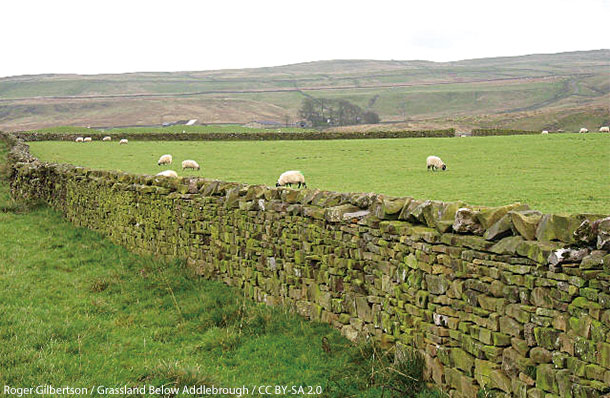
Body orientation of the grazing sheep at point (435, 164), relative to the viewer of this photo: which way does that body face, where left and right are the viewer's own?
facing to the right of the viewer

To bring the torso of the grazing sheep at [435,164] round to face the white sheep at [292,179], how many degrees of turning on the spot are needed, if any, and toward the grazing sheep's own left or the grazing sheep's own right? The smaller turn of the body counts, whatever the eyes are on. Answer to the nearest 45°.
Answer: approximately 135° to the grazing sheep's own right
